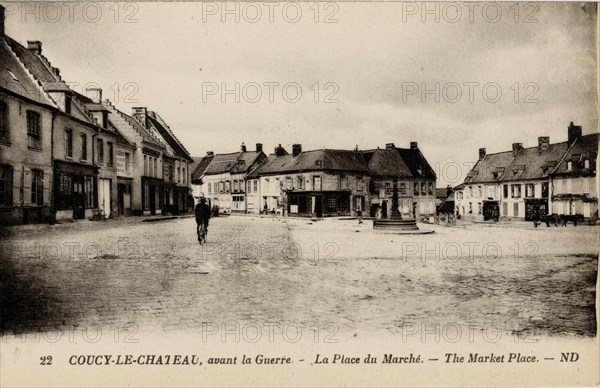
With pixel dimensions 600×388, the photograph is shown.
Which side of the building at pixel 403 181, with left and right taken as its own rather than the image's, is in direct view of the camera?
front

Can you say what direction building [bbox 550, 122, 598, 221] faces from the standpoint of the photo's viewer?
facing the viewer and to the left of the viewer

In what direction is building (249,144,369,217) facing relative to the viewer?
toward the camera

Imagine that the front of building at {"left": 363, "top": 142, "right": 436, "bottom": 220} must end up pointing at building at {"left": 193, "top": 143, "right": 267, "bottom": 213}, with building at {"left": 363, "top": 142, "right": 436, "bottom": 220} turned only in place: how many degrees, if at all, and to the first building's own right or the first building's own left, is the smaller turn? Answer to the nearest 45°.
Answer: approximately 45° to the first building's own right

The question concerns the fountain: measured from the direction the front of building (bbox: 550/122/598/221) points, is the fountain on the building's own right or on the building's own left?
on the building's own right

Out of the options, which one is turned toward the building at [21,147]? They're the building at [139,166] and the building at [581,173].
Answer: the building at [581,173]

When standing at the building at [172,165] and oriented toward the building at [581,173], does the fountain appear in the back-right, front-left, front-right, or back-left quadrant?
front-right

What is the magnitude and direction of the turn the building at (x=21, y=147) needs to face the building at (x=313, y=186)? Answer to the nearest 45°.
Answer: approximately 45° to its left

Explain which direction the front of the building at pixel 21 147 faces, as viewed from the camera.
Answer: facing the viewer and to the right of the viewer

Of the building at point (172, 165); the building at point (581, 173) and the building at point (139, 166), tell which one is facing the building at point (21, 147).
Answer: the building at point (581, 173)

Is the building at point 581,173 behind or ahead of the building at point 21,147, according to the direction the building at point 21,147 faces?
ahead

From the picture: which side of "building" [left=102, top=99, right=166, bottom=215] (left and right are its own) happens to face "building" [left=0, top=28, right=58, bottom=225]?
right

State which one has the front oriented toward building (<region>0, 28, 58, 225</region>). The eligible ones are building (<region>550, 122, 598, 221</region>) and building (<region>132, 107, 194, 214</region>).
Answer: building (<region>550, 122, 598, 221</region>)

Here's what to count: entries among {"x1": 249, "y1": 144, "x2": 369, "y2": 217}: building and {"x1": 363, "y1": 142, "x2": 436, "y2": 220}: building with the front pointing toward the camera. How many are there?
2

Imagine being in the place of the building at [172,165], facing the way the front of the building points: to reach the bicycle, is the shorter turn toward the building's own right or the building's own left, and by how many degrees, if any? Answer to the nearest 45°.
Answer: approximately 45° to the building's own right
